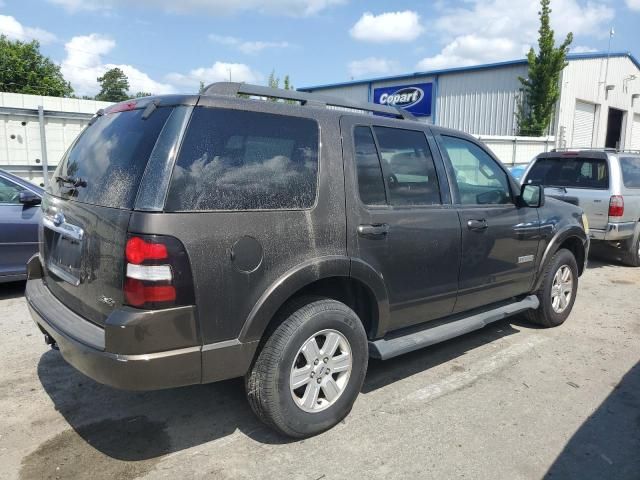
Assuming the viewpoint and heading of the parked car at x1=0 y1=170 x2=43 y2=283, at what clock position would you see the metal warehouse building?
The metal warehouse building is roughly at 11 o'clock from the parked car.

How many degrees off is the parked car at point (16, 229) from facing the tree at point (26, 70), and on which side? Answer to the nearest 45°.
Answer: approximately 90° to its left

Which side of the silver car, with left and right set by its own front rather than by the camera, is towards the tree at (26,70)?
left

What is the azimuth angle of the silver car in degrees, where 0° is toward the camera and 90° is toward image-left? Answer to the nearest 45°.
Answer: approximately 225°

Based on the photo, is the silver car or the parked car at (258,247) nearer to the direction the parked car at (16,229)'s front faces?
the silver car

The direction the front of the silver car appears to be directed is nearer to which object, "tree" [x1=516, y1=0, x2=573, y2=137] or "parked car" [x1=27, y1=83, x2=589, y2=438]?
the tree

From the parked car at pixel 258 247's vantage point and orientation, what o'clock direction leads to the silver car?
The silver car is roughly at 12 o'clock from the parked car.

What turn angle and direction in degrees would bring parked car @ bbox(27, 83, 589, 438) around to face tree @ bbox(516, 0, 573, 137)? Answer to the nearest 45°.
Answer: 0° — it already faces it

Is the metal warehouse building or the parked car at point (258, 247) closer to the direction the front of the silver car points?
the metal warehouse building

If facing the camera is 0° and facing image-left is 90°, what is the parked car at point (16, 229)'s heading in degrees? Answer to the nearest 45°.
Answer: approximately 270°

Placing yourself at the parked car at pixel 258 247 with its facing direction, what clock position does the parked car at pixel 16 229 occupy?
the parked car at pixel 16 229 is roughly at 9 o'clock from the parked car at pixel 258 247.

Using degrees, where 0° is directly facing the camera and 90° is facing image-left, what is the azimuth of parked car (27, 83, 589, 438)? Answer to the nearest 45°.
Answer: approximately 225°
